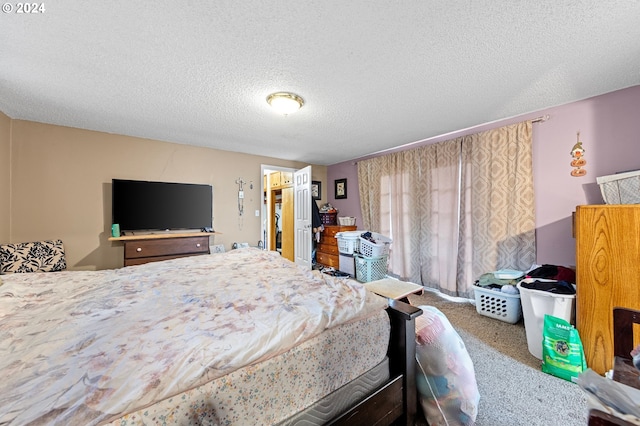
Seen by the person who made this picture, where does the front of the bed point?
facing away from the viewer and to the right of the viewer

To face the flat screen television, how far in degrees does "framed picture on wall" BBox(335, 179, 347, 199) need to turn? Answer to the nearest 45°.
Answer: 0° — it already faces it

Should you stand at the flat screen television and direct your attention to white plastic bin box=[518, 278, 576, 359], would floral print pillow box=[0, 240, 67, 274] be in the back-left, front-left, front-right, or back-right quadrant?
back-right

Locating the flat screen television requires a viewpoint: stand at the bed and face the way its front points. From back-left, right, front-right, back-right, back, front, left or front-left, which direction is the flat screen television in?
front-left

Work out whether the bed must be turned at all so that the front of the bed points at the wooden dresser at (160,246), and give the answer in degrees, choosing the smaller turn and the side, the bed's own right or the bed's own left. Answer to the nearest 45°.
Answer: approximately 45° to the bed's own left

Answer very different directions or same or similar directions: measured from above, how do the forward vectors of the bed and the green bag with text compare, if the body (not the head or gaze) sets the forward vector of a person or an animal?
very different directions
